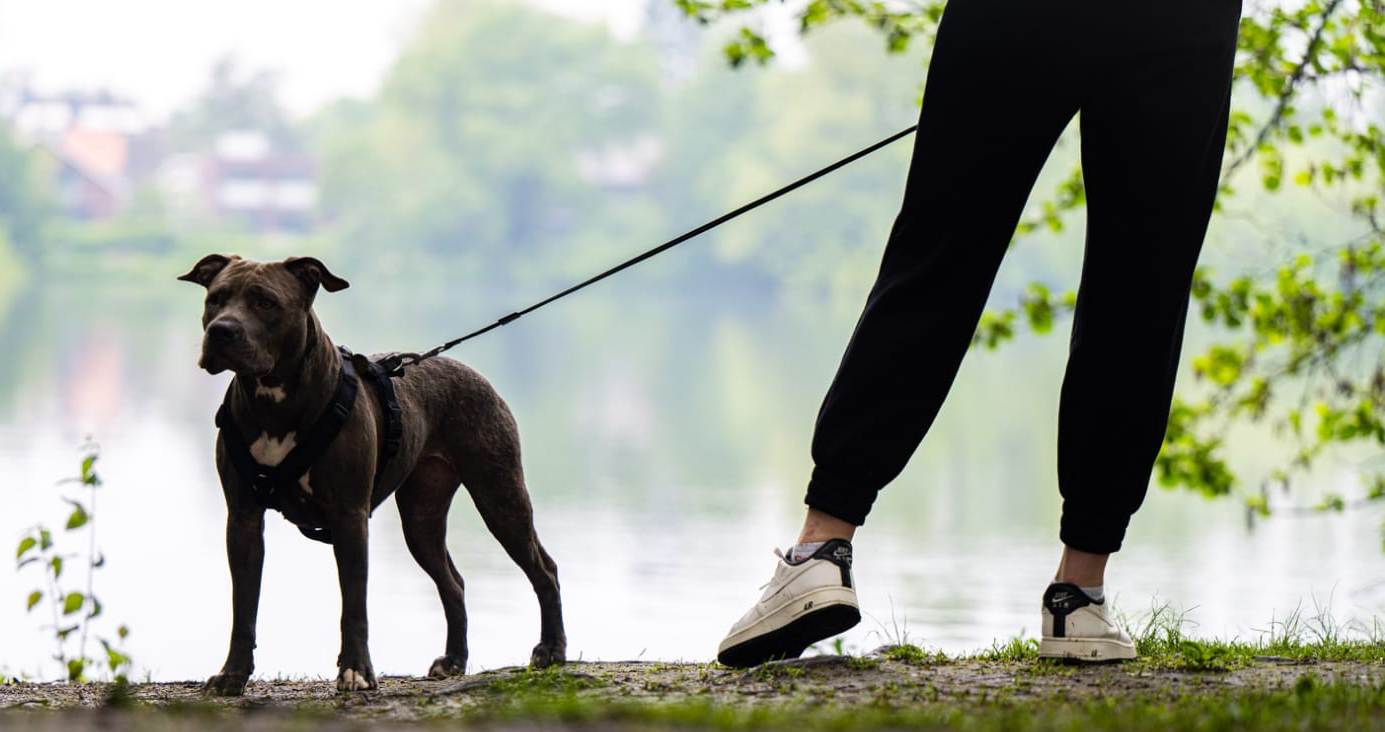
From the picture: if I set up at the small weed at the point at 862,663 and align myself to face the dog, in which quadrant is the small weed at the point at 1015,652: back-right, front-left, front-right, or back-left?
back-right

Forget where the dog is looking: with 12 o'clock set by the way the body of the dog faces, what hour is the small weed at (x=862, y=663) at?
The small weed is roughly at 8 o'clock from the dog.

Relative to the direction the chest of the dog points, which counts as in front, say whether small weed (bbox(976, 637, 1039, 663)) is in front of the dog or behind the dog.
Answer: behind

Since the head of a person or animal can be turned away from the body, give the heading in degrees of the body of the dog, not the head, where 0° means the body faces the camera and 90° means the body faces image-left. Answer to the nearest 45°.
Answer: approximately 45°

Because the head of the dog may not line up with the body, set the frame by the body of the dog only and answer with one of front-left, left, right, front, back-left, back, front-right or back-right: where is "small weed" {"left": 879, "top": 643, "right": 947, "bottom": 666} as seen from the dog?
back-left
